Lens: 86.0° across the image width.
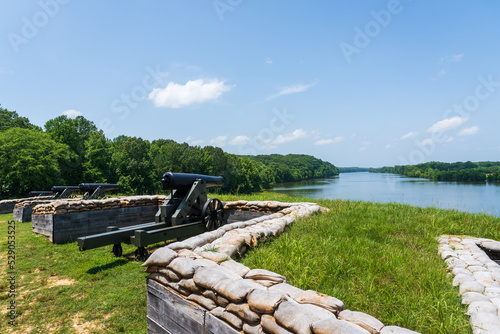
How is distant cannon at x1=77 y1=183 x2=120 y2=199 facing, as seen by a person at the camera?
facing to the right of the viewer

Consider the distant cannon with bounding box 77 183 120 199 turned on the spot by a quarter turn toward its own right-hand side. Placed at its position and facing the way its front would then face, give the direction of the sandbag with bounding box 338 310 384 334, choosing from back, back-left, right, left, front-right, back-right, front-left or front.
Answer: front

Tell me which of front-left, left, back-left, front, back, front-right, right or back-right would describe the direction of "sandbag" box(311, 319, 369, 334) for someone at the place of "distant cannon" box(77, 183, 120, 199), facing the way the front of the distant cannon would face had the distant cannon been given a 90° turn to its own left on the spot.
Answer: back

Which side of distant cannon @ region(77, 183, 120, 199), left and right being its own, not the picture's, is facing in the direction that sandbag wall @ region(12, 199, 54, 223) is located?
back

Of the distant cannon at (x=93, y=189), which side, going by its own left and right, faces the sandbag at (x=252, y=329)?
right

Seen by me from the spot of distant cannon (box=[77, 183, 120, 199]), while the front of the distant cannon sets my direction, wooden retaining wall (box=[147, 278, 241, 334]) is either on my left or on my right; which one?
on my right

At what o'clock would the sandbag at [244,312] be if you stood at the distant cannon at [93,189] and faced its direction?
The sandbag is roughly at 3 o'clock from the distant cannon.

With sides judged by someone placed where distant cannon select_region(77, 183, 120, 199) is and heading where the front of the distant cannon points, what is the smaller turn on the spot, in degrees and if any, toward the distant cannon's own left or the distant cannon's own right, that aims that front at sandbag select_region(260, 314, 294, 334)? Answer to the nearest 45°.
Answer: approximately 90° to the distant cannon's own right

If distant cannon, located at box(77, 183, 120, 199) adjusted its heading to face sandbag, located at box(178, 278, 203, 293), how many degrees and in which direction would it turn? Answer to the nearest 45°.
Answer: approximately 90° to its right
